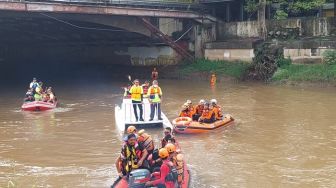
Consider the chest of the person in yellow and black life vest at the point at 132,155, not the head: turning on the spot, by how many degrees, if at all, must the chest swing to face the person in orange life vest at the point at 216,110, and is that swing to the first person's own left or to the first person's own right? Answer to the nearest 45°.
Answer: approximately 135° to the first person's own left

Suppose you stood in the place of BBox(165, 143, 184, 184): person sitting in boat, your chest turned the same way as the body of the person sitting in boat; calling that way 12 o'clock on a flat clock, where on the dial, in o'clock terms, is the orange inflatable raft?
The orange inflatable raft is roughly at 3 o'clock from the person sitting in boat.

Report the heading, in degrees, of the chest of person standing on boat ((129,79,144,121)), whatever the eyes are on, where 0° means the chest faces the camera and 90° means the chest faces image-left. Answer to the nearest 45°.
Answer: approximately 0°

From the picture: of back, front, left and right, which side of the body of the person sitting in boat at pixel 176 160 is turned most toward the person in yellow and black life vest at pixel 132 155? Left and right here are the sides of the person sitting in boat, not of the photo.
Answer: front

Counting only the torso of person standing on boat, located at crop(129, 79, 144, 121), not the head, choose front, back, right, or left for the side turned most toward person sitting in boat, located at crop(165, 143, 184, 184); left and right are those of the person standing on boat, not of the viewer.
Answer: front

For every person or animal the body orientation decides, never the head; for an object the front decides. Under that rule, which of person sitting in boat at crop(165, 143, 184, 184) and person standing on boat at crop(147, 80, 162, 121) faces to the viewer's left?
the person sitting in boat

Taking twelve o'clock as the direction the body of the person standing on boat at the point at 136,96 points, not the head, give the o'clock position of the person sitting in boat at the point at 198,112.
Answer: The person sitting in boat is roughly at 9 o'clock from the person standing on boat.

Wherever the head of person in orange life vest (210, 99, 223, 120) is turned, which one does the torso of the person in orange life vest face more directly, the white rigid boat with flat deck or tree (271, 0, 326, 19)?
the white rigid boat with flat deck

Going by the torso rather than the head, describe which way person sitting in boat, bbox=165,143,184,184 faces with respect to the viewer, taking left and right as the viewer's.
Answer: facing to the left of the viewer

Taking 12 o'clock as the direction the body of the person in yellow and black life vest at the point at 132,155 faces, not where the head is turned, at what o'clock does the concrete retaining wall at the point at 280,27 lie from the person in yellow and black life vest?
The concrete retaining wall is roughly at 7 o'clock from the person in yellow and black life vest.

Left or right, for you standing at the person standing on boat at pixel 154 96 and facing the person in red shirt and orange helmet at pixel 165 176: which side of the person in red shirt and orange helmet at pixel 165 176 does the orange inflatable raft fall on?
left

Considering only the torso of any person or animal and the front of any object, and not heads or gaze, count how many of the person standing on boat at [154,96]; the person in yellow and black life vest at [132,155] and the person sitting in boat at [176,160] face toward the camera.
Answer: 2

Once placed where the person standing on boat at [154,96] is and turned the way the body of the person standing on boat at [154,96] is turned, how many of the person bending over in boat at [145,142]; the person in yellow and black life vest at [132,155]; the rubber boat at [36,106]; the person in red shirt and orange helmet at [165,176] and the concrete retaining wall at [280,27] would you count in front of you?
3
